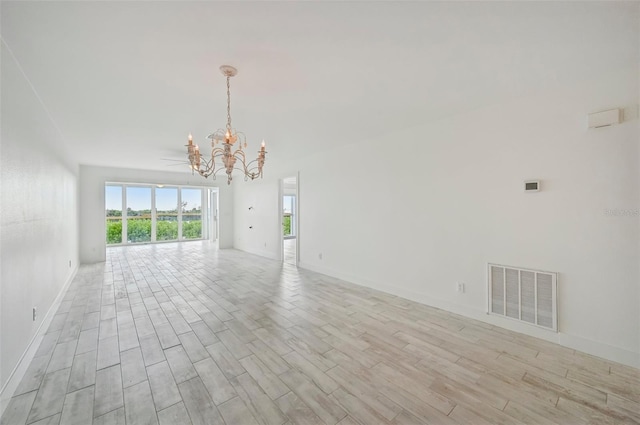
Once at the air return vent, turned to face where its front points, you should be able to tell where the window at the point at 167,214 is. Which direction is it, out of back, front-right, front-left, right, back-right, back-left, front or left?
front-right
